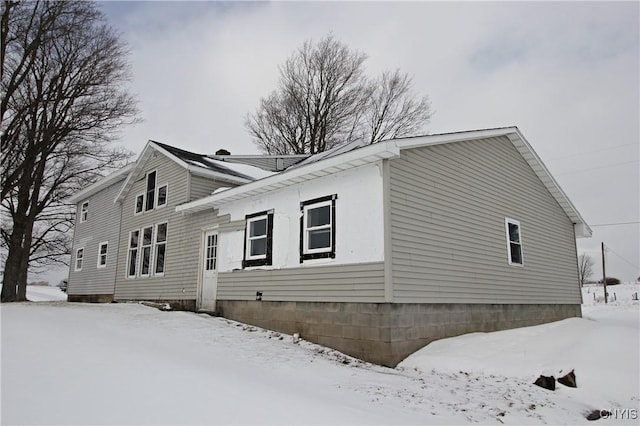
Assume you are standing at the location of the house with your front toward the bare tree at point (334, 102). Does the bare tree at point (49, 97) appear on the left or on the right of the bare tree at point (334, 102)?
left

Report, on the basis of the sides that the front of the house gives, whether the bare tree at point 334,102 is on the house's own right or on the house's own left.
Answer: on the house's own right

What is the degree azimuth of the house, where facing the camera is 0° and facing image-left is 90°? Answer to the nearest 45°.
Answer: approximately 45°

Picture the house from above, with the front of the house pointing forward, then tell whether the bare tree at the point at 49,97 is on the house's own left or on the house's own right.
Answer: on the house's own right
